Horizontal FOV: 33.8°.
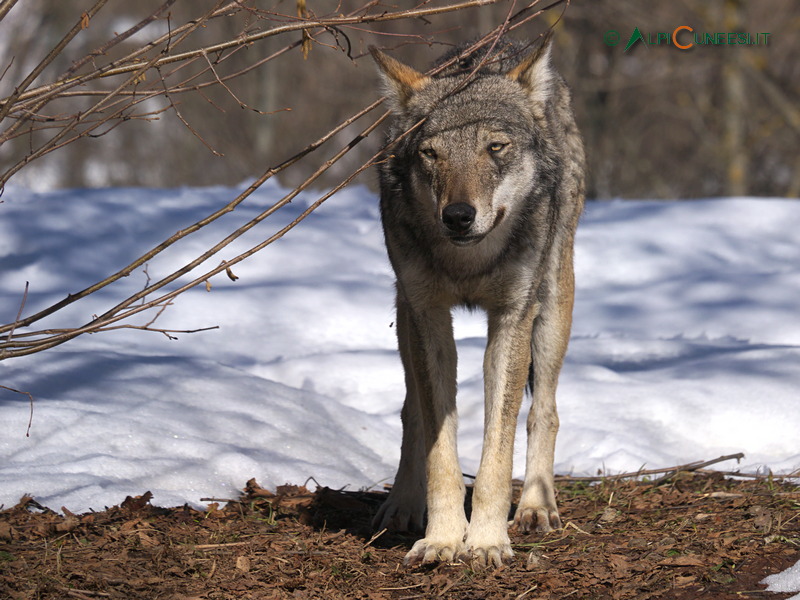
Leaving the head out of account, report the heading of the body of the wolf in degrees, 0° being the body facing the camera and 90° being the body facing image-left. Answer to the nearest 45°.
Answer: approximately 0°
